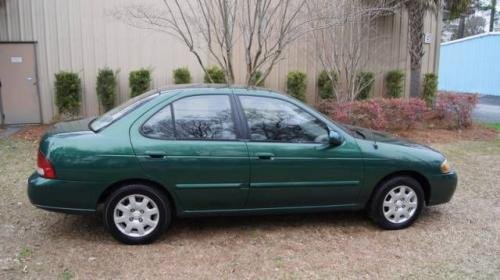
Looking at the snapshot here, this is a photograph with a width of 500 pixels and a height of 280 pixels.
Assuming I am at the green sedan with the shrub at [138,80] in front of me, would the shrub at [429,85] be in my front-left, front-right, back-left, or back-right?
front-right

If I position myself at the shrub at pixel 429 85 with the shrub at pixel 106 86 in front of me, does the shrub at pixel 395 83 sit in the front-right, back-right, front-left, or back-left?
front-right

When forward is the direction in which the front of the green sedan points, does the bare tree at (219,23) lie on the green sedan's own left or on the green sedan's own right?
on the green sedan's own left

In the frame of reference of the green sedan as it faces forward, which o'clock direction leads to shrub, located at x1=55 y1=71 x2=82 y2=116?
The shrub is roughly at 8 o'clock from the green sedan.

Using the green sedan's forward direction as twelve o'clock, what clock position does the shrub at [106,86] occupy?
The shrub is roughly at 8 o'clock from the green sedan.

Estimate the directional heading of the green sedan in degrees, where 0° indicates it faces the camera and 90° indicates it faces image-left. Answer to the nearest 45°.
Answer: approximately 270°

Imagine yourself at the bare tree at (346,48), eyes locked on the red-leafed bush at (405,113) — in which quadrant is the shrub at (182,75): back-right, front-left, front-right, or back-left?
back-right

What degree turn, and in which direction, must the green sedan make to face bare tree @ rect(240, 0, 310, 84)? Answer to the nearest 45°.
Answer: approximately 90° to its left

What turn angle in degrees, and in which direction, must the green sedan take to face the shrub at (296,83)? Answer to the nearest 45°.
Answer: approximately 90° to its left

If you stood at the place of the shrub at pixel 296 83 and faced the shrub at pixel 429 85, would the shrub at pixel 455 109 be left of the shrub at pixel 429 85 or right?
right

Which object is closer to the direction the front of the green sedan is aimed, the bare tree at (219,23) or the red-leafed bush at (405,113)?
the red-leafed bush

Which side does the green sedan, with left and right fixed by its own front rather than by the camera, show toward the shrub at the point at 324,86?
left

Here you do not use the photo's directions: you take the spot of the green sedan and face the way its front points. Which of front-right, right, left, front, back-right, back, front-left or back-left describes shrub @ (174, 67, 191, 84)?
left

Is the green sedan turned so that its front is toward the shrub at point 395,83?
no

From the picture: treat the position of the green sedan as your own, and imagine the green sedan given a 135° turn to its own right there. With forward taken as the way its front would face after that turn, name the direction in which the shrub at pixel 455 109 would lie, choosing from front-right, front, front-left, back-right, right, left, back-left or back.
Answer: back
